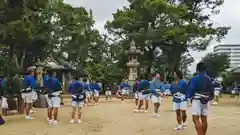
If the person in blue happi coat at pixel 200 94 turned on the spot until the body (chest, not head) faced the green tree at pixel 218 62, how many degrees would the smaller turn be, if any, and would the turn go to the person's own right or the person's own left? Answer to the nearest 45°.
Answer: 0° — they already face it

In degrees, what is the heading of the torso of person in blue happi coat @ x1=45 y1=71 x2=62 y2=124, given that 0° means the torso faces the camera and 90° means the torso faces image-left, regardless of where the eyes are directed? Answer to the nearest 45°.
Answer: approximately 180°

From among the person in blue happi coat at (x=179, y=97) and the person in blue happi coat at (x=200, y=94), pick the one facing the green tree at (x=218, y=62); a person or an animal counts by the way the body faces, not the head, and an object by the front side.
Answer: the person in blue happi coat at (x=200, y=94)

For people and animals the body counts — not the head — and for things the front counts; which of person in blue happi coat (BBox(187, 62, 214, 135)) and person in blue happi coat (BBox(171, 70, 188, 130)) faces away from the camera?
person in blue happi coat (BBox(187, 62, 214, 135))

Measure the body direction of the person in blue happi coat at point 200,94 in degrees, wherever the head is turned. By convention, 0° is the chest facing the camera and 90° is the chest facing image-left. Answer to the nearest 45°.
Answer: approximately 180°

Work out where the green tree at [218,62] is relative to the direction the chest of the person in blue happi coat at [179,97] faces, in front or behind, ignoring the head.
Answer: behind

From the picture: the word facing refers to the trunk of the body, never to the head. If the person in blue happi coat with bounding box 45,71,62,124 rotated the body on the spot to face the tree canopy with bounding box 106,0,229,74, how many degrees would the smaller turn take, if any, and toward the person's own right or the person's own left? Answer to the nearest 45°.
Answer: approximately 45° to the person's own right

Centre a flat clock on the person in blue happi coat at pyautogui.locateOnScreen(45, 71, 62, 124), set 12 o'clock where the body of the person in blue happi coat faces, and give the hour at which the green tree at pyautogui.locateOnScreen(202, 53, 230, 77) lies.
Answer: The green tree is roughly at 1 o'clock from the person in blue happi coat.

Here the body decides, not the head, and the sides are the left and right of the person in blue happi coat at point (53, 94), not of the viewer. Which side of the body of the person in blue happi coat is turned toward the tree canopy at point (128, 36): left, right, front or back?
front

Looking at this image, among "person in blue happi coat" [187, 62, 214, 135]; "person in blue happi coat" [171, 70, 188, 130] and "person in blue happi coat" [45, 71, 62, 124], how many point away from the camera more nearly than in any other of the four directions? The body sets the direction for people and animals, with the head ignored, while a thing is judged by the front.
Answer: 2

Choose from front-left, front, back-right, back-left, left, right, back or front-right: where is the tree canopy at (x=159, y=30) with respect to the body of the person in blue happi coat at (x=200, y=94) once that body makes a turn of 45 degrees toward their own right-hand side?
front-left

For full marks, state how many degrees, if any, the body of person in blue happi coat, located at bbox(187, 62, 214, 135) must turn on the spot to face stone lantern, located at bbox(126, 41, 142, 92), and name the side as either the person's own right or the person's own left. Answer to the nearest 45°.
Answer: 0° — they already face it

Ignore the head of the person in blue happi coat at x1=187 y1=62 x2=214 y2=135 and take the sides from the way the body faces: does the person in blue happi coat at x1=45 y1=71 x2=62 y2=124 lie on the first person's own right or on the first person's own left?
on the first person's own left

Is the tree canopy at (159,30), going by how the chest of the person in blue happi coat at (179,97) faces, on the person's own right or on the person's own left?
on the person's own right
